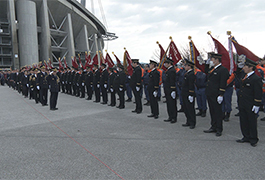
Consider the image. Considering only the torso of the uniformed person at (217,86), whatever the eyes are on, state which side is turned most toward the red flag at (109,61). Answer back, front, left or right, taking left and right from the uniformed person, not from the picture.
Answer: right

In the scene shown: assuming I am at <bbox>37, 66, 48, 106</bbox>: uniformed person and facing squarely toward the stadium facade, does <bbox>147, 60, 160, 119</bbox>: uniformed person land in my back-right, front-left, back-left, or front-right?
back-right

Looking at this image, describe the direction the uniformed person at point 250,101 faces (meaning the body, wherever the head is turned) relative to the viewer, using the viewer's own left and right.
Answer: facing the viewer and to the left of the viewer

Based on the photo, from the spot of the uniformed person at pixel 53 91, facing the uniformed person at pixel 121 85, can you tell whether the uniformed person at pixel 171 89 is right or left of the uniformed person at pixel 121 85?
right

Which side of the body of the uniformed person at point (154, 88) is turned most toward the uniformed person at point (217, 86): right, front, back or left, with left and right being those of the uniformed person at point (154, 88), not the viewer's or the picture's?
left
